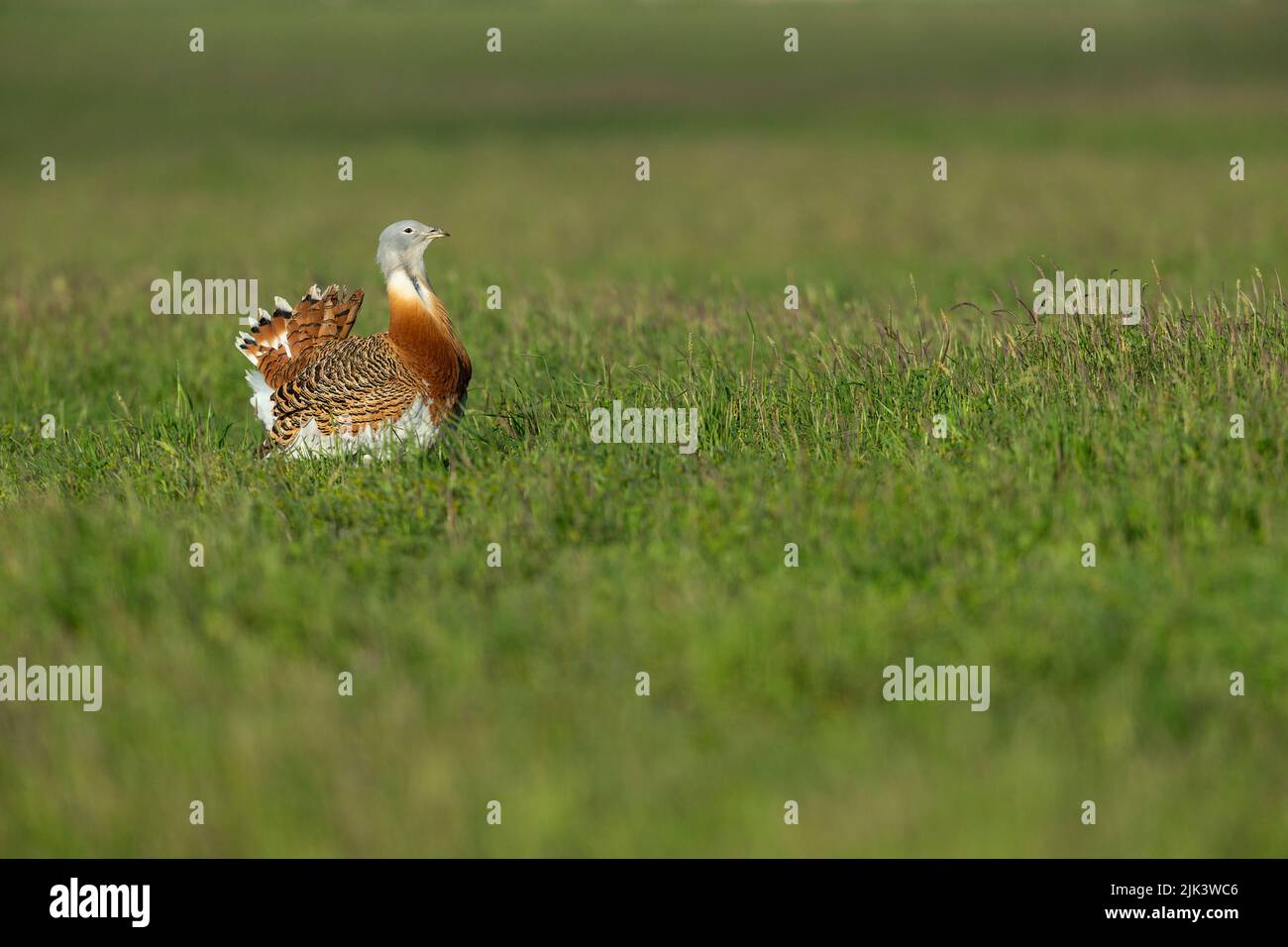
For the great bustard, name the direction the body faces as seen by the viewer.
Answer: to the viewer's right
